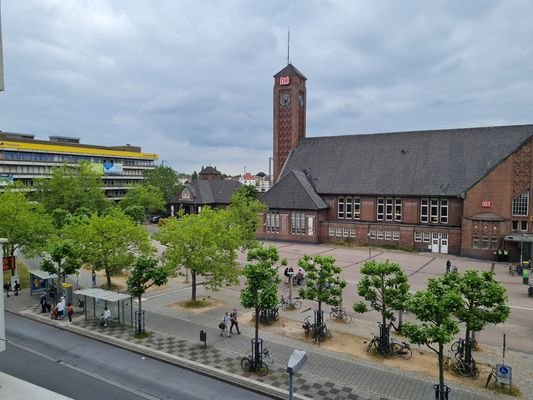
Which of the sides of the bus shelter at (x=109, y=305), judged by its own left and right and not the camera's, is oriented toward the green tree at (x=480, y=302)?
left

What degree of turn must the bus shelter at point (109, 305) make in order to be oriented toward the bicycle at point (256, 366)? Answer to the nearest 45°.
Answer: approximately 90° to its left

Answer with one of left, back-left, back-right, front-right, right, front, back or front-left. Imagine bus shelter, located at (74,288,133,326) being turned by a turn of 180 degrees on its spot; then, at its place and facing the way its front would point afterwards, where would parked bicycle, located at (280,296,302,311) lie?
front-right

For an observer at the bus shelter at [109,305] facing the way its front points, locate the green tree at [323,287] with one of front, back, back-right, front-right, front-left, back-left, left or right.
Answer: left

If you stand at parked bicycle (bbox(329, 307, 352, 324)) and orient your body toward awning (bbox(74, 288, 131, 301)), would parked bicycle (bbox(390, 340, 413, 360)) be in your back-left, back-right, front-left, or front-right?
back-left

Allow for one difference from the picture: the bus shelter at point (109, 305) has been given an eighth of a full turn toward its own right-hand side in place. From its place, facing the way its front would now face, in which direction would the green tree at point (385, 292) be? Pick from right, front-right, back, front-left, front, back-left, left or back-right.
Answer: back-left

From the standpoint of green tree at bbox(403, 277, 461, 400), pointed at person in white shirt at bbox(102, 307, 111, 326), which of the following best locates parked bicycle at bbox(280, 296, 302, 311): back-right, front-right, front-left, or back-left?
front-right

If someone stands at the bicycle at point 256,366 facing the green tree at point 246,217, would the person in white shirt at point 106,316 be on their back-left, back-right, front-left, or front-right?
front-left

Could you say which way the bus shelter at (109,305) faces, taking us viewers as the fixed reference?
facing the viewer and to the left of the viewer

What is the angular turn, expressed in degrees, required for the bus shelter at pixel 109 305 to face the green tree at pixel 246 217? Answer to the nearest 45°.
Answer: approximately 180°

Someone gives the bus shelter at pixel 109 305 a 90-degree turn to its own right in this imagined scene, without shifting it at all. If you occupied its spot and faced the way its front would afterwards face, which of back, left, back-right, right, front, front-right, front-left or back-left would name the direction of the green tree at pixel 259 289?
back

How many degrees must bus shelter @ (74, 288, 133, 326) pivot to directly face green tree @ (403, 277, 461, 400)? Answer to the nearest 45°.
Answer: approximately 90° to its left

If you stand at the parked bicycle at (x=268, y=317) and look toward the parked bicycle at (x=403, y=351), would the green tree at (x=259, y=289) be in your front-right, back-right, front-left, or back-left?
front-right

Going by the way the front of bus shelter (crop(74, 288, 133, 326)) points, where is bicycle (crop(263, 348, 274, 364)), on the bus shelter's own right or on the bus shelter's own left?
on the bus shelter's own left

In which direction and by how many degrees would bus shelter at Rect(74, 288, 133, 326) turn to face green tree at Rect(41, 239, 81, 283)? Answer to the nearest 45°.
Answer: approximately 90° to its right

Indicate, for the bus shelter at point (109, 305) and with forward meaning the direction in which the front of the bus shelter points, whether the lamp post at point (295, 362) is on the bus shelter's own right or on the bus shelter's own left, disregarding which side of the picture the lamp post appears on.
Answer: on the bus shelter's own left
